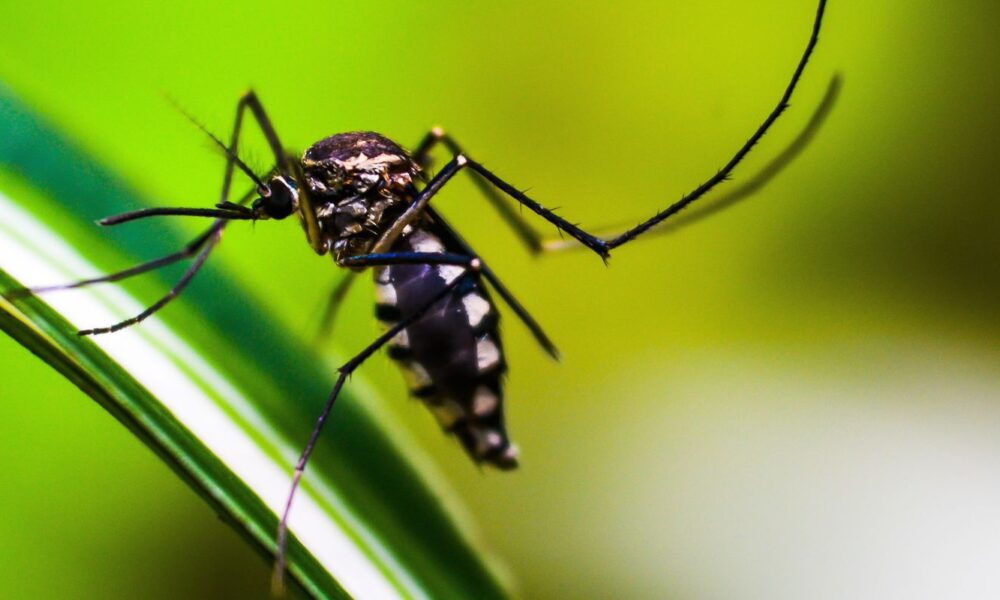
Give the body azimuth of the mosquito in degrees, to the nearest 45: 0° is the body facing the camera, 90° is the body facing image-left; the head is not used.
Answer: approximately 90°
